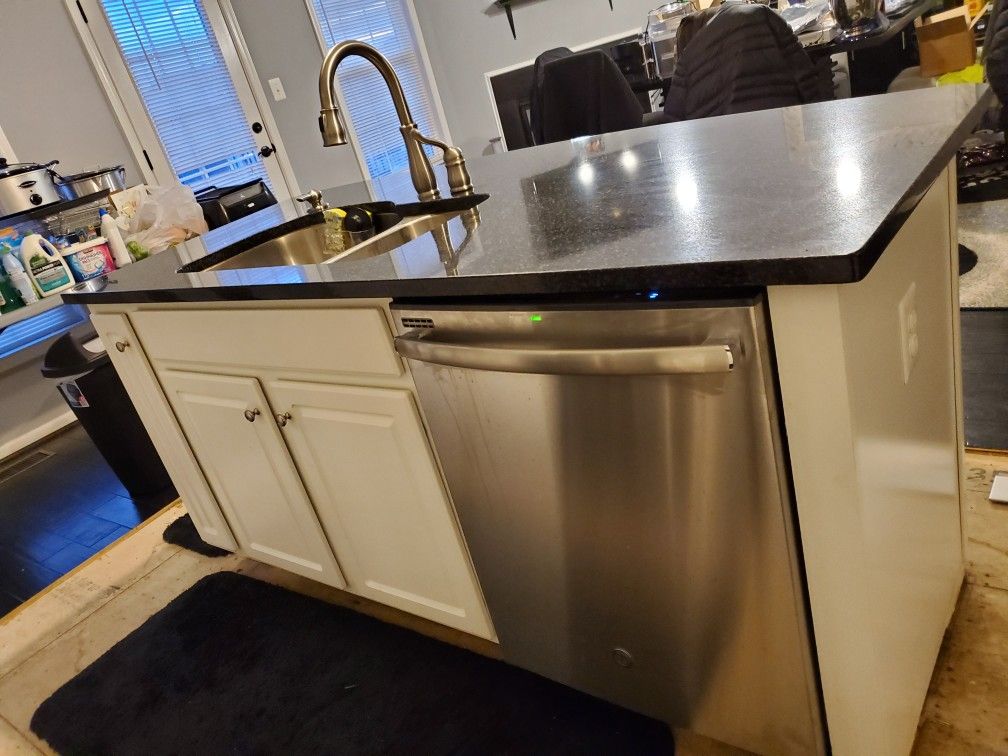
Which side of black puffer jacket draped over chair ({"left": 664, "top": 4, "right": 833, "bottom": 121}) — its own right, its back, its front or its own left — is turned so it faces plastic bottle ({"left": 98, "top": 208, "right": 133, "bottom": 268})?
left

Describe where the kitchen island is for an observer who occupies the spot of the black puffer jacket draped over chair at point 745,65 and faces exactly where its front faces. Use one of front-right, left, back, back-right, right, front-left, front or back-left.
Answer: back

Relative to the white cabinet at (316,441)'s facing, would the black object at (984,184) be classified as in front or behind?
behind

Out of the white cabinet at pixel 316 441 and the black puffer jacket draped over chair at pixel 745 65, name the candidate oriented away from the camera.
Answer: the black puffer jacket draped over chair

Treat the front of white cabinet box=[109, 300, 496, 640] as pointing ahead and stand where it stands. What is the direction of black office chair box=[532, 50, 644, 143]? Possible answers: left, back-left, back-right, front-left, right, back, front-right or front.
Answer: back

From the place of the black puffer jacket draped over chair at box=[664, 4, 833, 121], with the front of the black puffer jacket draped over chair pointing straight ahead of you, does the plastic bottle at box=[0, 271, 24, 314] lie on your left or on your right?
on your left

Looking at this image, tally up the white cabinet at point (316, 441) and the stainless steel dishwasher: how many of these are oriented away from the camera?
0

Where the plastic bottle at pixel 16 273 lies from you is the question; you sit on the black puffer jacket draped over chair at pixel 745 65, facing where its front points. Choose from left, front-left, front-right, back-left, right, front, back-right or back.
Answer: left

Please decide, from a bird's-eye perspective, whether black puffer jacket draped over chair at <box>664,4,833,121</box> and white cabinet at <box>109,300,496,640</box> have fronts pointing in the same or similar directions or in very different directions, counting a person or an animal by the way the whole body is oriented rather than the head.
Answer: very different directions

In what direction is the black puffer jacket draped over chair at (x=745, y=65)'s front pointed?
away from the camera

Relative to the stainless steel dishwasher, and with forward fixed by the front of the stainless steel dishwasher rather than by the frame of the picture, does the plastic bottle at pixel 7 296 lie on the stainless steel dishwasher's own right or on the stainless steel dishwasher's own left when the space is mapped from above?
on the stainless steel dishwasher's own right

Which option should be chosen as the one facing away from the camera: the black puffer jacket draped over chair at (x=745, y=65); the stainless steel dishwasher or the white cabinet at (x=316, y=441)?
the black puffer jacket draped over chair

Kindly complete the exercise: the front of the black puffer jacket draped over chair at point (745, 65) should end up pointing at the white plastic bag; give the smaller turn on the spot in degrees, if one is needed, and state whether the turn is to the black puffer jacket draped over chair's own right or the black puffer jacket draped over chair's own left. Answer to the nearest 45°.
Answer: approximately 90° to the black puffer jacket draped over chair's own left

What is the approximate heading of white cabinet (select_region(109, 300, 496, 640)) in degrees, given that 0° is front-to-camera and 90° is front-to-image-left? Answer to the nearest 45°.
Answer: approximately 45°

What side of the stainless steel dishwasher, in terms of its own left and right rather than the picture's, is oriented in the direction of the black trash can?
right

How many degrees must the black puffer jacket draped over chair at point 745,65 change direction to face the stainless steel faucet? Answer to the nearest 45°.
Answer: approximately 135° to its left

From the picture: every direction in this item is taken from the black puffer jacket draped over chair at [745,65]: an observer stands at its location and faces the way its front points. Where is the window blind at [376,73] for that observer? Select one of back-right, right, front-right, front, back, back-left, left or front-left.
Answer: front-left

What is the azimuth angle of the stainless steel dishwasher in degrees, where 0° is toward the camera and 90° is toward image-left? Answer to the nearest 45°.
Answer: approximately 45°
